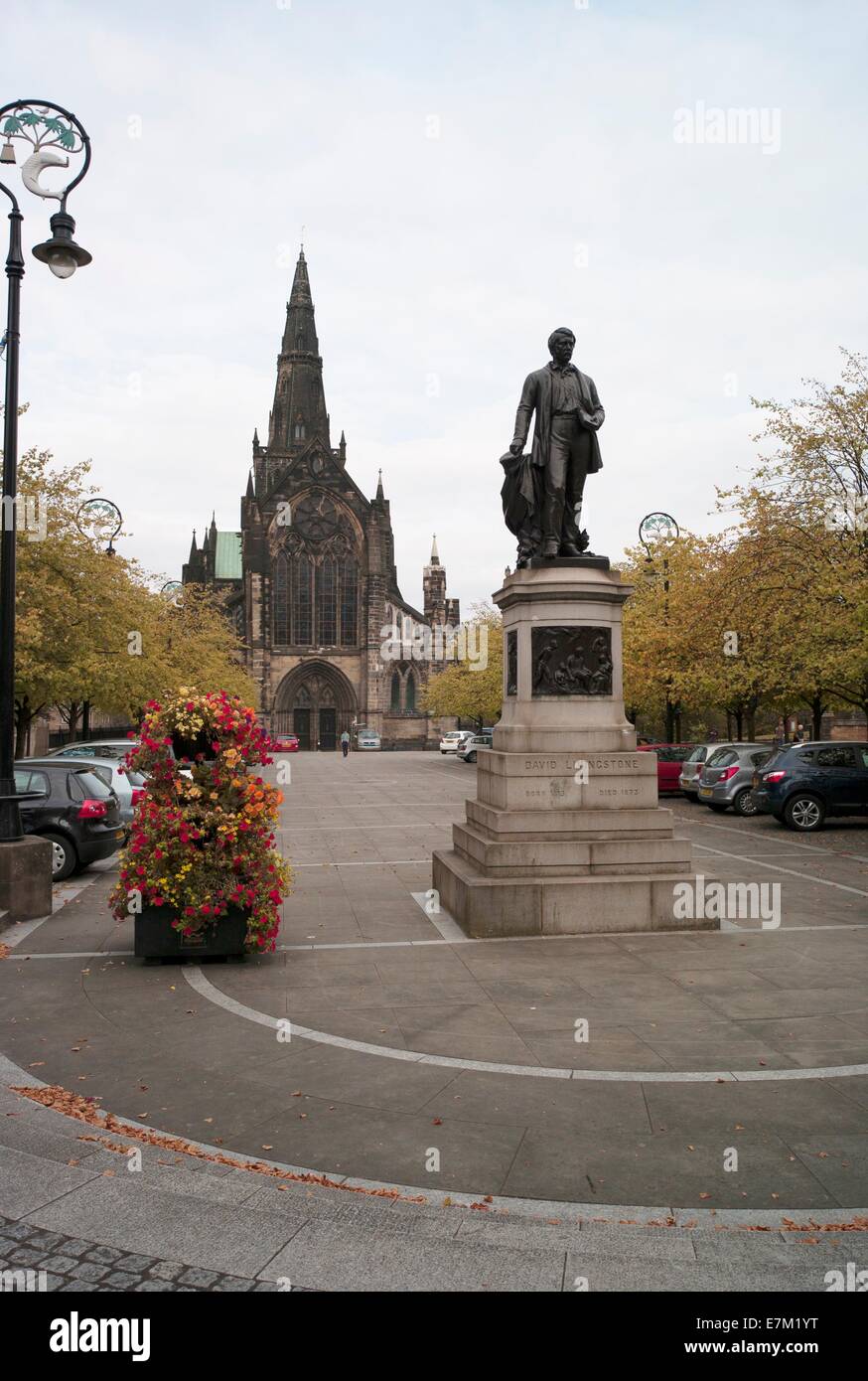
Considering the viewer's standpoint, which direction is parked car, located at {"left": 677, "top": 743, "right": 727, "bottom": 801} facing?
facing away from the viewer and to the right of the viewer

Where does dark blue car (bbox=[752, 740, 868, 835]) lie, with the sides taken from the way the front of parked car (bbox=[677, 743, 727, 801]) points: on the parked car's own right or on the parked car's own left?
on the parked car's own right

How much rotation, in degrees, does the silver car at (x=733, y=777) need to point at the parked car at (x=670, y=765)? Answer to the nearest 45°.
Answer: approximately 45° to its left

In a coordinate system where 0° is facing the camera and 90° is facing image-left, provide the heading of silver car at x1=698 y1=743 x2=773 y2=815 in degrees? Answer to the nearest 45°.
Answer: approximately 225°

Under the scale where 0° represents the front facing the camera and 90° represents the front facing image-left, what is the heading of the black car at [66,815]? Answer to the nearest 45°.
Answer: approximately 135°

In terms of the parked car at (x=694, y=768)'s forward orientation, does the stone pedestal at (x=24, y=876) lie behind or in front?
behind
